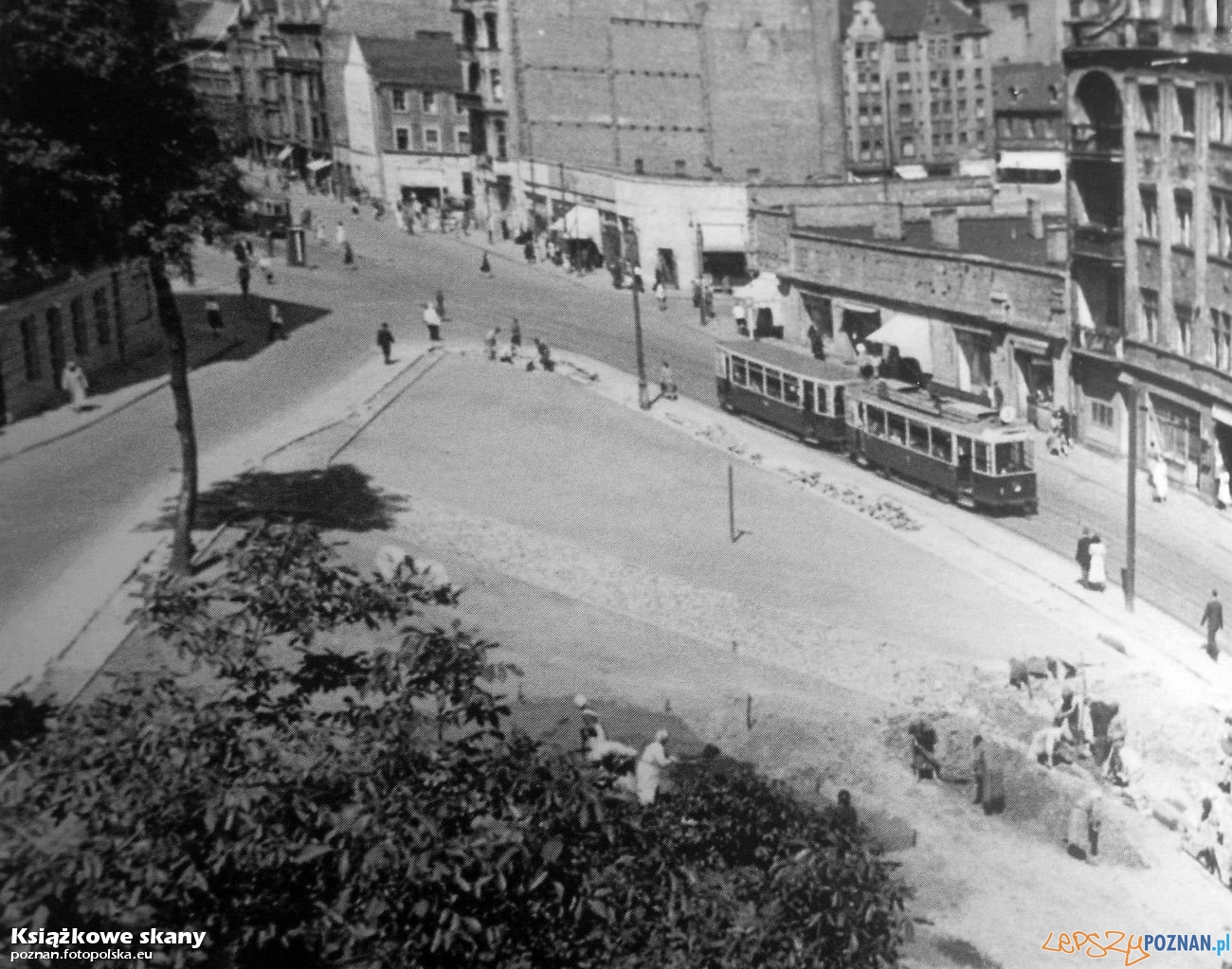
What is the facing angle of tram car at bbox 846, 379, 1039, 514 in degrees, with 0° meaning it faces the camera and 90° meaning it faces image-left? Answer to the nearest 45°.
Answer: approximately 315°

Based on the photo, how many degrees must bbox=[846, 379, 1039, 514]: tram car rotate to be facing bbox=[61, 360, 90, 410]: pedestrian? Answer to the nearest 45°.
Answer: approximately 90° to its right

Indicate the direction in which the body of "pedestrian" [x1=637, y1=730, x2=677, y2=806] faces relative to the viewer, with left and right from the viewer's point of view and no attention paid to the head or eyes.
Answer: facing to the right of the viewer

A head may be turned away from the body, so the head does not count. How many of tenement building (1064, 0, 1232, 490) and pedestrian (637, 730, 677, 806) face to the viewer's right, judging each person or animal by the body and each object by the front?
1

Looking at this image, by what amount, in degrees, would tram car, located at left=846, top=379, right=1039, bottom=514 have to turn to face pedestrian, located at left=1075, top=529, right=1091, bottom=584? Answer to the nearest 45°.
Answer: approximately 45° to its right

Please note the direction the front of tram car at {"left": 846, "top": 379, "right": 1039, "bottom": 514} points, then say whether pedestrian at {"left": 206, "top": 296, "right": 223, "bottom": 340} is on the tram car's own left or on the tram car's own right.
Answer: on the tram car's own right

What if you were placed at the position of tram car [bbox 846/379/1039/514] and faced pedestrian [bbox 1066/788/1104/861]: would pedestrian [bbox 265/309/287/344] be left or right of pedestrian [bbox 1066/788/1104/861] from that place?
right

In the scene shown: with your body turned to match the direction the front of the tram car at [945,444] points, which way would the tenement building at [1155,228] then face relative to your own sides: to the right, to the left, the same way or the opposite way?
to the right

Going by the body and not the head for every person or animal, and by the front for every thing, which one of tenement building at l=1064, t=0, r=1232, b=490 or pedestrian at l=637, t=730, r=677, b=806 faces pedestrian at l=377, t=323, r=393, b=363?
the tenement building

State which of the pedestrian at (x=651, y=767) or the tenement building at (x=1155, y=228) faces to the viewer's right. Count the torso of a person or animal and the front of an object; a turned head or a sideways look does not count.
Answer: the pedestrian

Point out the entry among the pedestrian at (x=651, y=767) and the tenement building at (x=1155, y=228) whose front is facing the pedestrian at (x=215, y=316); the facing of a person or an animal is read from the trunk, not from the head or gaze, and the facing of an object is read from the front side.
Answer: the tenement building

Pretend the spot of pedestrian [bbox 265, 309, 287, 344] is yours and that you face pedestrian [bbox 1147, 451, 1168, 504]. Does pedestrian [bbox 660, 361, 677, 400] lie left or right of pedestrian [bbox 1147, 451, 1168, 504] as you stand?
left
